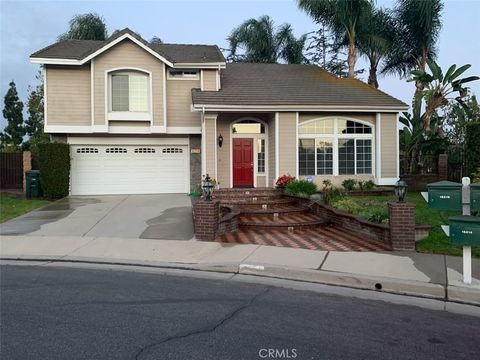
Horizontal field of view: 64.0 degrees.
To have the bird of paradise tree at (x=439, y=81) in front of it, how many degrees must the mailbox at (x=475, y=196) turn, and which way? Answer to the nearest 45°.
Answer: approximately 180°

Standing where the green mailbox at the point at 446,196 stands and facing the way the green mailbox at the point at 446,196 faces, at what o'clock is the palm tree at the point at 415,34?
The palm tree is roughly at 6 o'clock from the green mailbox.

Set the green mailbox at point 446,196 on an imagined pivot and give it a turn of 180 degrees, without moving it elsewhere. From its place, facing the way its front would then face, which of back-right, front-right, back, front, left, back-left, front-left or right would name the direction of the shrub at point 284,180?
front-left

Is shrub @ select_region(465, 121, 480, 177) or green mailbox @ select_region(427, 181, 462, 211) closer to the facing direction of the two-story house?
the green mailbox

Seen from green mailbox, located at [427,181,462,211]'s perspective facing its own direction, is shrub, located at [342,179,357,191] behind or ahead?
behind

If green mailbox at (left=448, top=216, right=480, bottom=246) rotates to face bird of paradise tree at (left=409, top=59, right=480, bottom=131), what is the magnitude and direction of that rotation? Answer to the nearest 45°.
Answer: approximately 180°

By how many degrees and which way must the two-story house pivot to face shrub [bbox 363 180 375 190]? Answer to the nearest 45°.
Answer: approximately 90° to its left

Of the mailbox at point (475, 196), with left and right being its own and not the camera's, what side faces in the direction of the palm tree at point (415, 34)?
back

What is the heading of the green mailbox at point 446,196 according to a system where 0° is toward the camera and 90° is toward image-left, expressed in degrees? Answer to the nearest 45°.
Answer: approximately 0°
